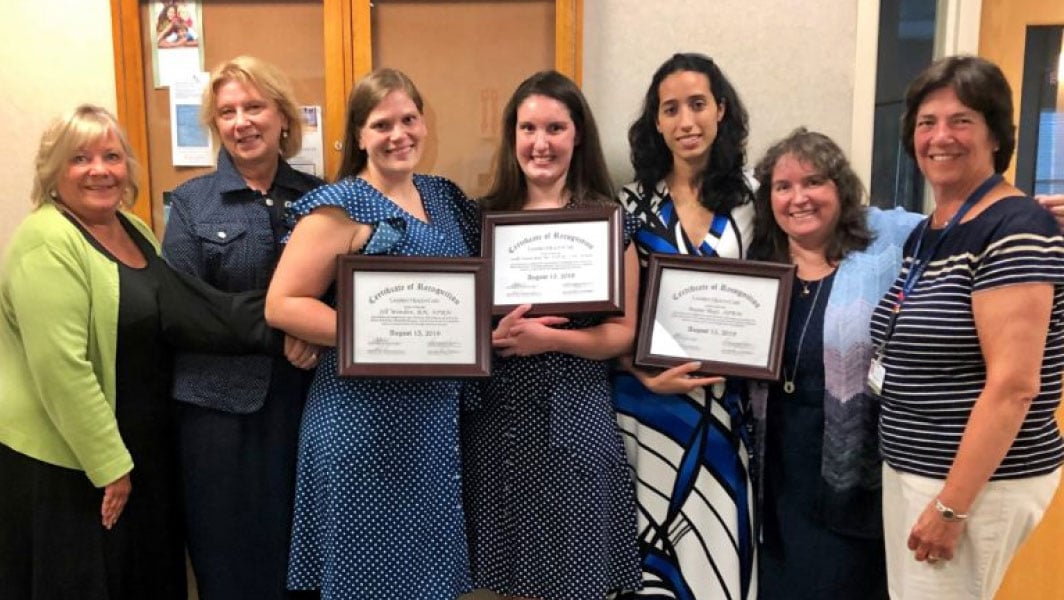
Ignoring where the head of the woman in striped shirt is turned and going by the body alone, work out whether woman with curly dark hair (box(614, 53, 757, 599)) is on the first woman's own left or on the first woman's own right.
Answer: on the first woman's own right

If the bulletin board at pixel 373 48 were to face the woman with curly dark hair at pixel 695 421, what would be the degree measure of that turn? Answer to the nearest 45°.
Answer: approximately 45° to its left

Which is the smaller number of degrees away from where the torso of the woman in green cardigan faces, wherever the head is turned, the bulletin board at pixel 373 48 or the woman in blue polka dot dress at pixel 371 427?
the woman in blue polka dot dress

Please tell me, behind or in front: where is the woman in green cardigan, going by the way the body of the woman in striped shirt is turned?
in front

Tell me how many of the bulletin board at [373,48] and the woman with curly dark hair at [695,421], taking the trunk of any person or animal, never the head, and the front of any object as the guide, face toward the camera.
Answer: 2

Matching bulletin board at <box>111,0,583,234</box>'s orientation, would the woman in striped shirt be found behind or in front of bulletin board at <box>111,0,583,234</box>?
in front

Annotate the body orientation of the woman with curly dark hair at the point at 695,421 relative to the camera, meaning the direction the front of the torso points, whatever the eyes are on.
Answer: toward the camera
